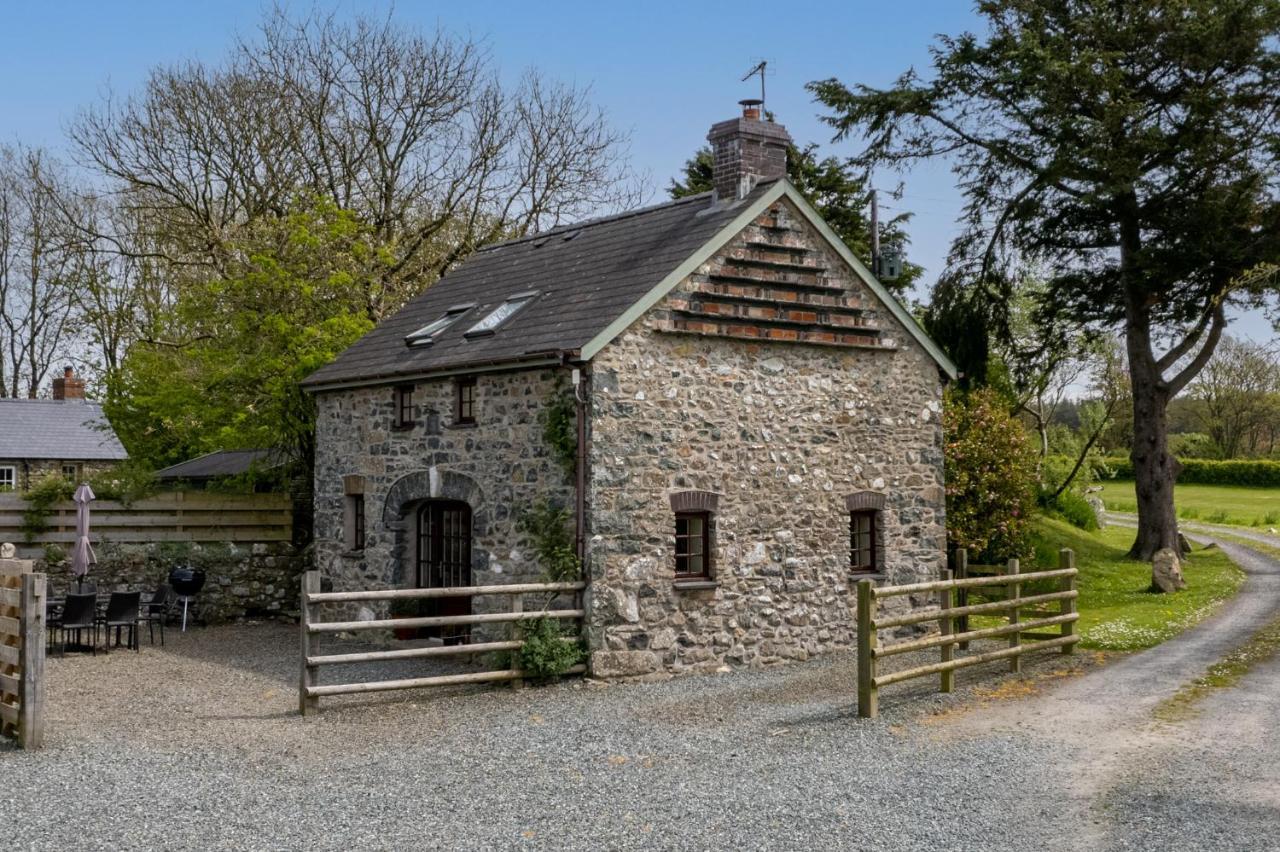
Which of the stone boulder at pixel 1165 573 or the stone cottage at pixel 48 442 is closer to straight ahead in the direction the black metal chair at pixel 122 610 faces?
the stone cottage

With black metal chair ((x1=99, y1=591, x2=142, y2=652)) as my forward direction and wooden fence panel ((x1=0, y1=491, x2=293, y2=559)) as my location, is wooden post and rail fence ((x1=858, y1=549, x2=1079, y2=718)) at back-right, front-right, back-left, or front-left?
front-left

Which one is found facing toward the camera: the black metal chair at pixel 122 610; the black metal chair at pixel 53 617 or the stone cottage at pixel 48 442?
the stone cottage

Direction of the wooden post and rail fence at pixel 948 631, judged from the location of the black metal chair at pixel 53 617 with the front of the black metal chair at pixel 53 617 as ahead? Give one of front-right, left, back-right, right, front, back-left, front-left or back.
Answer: front-right

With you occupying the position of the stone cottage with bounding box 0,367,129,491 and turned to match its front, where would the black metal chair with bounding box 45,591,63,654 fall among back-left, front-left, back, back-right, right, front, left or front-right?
front

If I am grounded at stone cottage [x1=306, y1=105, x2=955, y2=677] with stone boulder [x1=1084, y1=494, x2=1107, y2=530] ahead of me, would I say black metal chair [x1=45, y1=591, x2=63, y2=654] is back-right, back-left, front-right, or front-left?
back-left

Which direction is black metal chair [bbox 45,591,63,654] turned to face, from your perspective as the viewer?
facing to the right of the viewer

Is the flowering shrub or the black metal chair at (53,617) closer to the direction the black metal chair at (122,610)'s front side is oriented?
the black metal chair

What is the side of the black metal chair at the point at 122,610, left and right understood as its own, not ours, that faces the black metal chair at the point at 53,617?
left

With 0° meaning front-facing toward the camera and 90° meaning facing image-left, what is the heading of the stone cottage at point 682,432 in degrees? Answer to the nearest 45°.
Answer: approximately 45°

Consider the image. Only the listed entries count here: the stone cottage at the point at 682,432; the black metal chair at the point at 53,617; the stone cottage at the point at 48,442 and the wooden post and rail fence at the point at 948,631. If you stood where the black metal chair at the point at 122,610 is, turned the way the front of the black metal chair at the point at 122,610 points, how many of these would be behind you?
2

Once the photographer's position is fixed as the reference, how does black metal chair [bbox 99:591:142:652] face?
facing away from the viewer and to the left of the viewer

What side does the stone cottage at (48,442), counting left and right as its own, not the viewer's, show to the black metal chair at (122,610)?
front

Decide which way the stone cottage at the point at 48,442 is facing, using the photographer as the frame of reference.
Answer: facing the viewer
